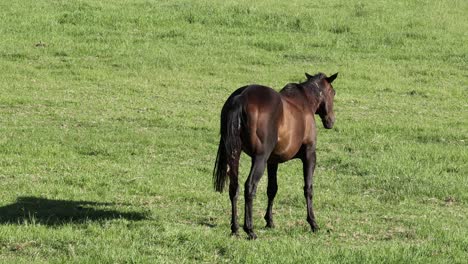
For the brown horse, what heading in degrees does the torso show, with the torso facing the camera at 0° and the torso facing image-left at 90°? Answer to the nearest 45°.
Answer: approximately 225°
